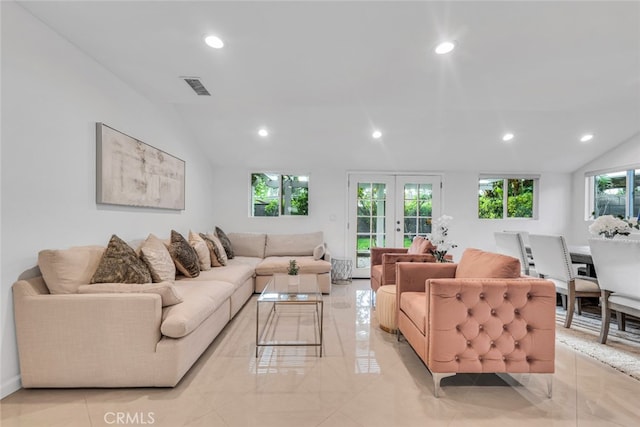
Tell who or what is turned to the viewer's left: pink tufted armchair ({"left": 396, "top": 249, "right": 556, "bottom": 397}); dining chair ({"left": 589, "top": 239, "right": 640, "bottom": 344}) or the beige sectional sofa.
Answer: the pink tufted armchair

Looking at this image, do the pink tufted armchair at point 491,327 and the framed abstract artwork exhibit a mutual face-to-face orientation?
yes

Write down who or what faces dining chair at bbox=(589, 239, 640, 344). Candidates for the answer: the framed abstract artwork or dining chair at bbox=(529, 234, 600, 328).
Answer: the framed abstract artwork

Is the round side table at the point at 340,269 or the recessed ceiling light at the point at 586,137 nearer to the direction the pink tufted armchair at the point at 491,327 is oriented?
the round side table

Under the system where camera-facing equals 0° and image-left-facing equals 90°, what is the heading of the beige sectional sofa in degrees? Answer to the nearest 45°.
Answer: approximately 315°

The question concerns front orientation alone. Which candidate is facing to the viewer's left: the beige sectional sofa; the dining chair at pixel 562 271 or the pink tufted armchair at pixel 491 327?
the pink tufted armchair

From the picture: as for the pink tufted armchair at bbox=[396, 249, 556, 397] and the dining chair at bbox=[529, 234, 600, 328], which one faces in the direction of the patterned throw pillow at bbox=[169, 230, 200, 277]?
the pink tufted armchair

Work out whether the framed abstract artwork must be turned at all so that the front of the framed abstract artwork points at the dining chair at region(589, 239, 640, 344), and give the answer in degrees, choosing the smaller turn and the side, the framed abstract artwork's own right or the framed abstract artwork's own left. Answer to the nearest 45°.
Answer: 0° — it already faces it

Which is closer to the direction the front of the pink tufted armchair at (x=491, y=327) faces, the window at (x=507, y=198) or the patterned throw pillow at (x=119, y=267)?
the patterned throw pillow

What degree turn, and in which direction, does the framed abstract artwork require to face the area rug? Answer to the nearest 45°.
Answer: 0° — it already faces it
